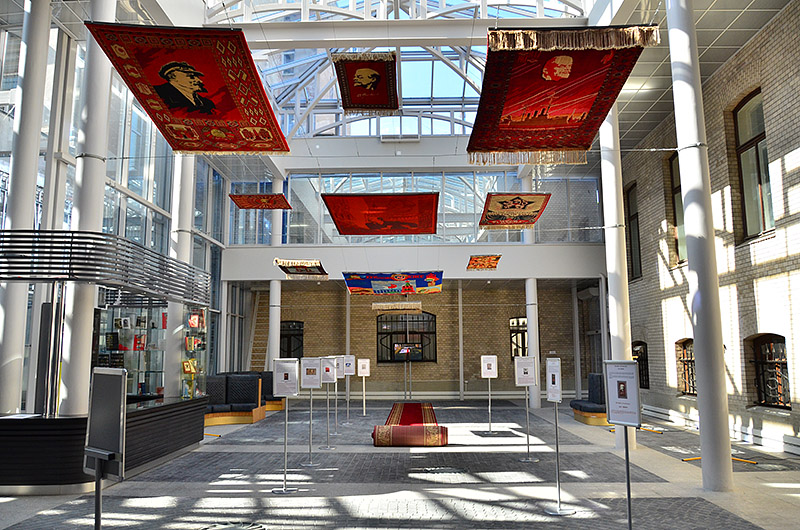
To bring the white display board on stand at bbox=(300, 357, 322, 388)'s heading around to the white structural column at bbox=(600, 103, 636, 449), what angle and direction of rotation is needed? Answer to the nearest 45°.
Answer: approximately 90° to its left

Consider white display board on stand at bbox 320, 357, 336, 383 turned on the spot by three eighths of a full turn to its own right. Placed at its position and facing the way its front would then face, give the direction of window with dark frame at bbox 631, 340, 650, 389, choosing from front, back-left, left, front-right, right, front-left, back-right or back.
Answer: right

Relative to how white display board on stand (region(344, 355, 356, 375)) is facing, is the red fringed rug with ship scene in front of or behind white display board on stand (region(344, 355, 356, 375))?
in front

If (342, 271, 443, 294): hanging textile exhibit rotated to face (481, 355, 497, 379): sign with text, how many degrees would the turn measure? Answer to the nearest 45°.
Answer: approximately 45° to its left

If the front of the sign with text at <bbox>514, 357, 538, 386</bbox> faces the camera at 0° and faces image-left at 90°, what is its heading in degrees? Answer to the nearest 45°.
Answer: approximately 0°

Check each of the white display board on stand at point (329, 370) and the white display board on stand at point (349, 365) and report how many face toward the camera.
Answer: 2

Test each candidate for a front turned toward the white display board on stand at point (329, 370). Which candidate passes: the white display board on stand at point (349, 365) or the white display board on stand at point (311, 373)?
the white display board on stand at point (349, 365)

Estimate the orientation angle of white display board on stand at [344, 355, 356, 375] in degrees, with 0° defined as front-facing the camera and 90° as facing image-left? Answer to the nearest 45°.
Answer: approximately 0°

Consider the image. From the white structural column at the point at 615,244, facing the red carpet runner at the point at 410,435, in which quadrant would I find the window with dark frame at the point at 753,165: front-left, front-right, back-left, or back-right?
back-right
